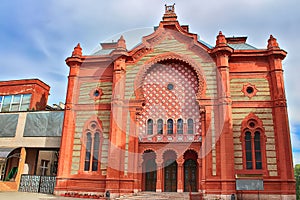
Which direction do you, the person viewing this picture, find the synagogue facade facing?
facing the viewer
